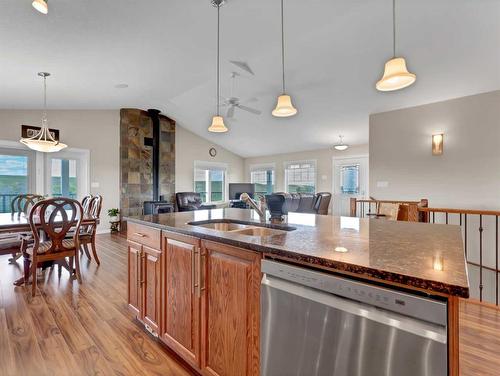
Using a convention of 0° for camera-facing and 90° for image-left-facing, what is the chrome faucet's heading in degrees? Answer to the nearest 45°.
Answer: approximately 45°

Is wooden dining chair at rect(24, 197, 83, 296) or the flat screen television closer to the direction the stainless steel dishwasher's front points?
the wooden dining chair

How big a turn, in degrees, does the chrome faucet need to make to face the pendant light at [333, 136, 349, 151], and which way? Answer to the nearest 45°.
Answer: approximately 180°

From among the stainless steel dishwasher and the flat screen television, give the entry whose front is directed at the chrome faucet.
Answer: the flat screen television

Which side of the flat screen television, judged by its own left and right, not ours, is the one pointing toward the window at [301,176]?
left
